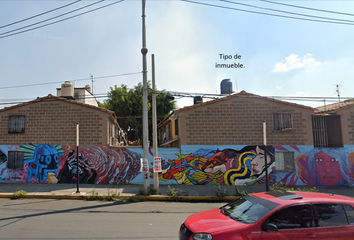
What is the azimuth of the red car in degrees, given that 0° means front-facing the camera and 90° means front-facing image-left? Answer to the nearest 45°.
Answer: approximately 45°

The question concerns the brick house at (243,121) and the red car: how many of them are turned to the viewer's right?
0
